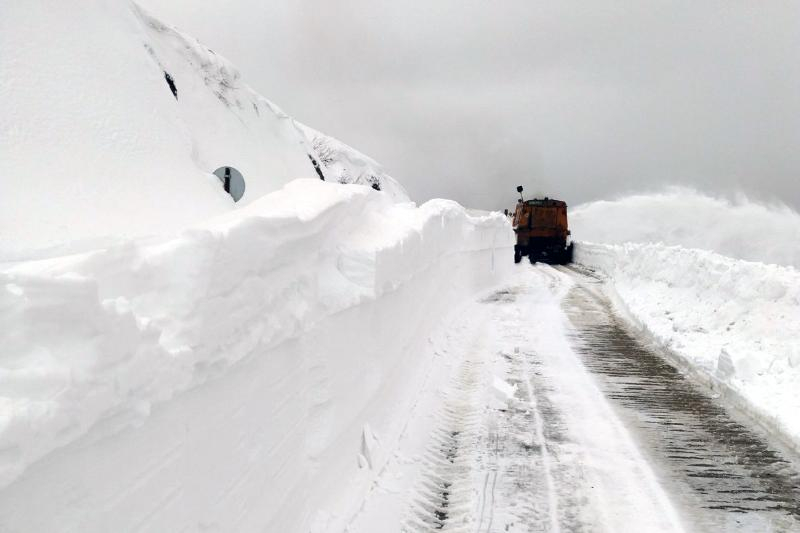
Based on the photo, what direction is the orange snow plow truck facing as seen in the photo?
away from the camera
